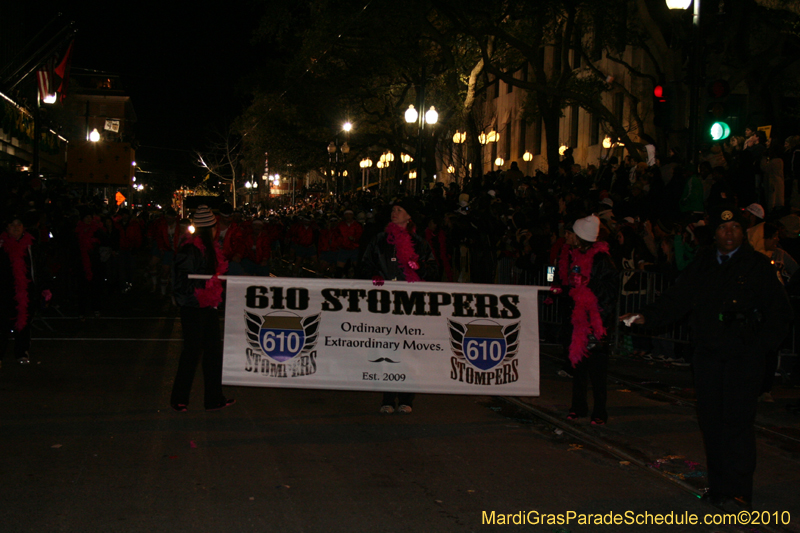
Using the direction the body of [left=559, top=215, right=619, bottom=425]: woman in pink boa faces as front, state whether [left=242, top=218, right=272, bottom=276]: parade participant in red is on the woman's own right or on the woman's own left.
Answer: on the woman's own right

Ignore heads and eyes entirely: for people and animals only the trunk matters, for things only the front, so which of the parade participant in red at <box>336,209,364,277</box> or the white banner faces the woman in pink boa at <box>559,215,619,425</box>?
the parade participant in red

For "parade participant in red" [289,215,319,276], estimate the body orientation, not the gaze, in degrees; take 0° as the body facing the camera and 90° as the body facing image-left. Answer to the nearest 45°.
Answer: approximately 0°

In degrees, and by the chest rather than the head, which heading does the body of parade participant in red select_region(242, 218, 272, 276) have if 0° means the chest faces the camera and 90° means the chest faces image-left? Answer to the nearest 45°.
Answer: approximately 0°

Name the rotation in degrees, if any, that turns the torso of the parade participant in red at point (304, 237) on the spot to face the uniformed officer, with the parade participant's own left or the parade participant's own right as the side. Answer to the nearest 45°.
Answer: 0° — they already face them

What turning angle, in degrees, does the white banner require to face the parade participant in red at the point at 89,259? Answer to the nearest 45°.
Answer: approximately 135° to its right

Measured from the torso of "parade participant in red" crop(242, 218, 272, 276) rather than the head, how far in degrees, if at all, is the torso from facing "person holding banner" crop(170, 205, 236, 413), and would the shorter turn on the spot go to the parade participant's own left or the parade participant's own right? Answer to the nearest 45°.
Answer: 0° — they already face them
